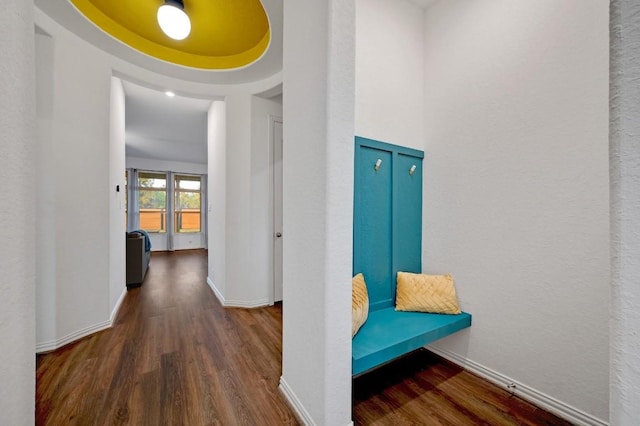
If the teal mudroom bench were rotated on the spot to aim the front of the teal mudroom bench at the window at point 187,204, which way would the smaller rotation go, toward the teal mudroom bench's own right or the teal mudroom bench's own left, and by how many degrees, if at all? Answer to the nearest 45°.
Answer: approximately 180°

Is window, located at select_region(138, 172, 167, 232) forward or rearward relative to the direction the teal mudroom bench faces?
rearward
